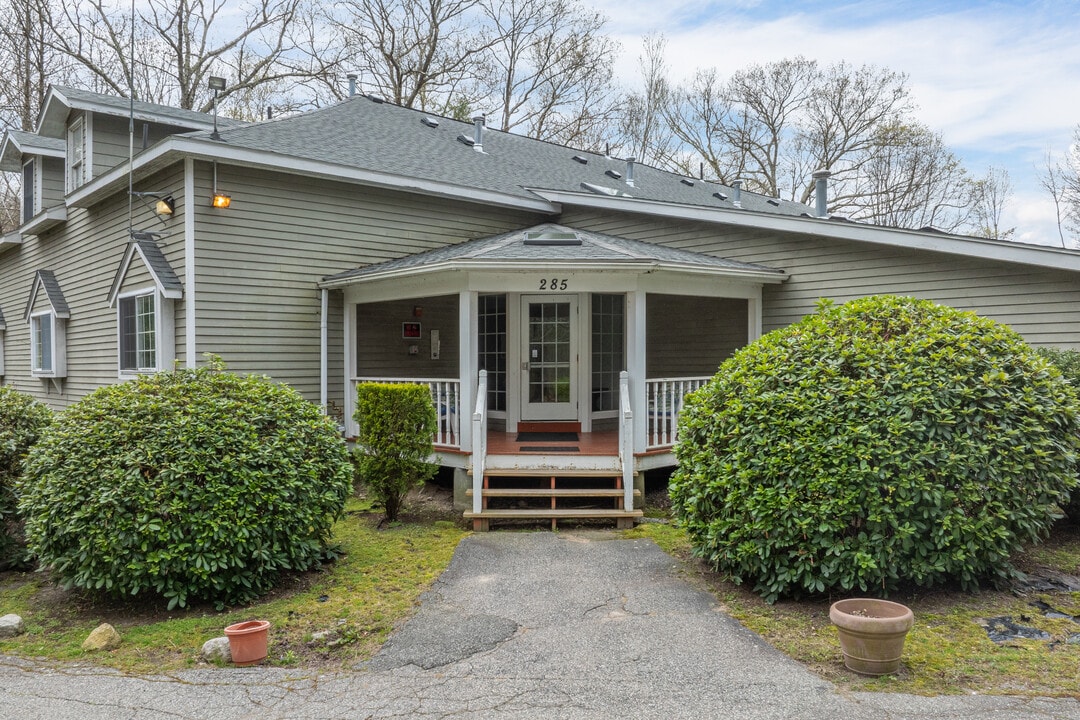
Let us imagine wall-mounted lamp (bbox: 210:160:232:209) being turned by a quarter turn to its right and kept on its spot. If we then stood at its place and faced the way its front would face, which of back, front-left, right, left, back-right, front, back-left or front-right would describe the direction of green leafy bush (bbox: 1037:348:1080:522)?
back-left

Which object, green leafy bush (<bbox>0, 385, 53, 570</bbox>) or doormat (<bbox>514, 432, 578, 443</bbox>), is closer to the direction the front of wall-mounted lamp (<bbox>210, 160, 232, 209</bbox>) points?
the green leafy bush

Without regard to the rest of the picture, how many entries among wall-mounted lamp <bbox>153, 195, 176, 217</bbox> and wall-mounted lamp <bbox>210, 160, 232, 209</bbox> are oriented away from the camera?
0

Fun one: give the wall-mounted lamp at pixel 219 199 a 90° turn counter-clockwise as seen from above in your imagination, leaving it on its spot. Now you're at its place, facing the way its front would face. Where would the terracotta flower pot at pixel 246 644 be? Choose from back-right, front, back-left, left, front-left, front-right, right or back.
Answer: right

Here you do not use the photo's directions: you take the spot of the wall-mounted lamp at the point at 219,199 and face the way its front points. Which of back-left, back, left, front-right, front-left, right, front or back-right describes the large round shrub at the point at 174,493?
front

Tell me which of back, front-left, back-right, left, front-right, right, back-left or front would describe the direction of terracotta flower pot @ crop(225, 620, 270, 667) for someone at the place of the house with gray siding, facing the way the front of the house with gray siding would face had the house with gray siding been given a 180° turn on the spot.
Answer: back

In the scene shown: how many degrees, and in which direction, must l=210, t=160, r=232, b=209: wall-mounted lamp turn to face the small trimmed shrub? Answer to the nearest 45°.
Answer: approximately 45° to its left

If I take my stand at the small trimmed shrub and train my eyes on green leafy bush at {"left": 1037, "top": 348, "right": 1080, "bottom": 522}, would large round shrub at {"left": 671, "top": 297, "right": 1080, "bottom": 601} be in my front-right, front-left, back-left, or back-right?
front-right

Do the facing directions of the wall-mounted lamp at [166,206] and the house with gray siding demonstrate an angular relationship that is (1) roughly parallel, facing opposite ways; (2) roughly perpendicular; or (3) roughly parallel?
roughly parallel

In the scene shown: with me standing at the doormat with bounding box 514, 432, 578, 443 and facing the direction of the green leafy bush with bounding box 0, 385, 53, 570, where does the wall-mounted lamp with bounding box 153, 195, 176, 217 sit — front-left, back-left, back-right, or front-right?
front-right

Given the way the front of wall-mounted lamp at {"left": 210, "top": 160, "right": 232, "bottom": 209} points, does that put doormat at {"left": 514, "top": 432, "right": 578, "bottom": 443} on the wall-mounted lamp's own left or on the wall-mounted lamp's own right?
on the wall-mounted lamp's own left

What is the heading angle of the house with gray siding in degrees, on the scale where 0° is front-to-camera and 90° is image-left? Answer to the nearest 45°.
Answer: approximately 0°

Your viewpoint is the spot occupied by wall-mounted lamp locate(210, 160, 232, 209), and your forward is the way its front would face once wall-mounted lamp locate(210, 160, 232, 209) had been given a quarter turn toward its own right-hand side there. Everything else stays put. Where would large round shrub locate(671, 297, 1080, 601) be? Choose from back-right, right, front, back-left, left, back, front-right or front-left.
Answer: back-left

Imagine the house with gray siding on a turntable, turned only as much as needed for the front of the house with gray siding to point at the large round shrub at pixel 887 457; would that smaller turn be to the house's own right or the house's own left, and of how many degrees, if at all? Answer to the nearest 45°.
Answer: approximately 45° to the house's own left

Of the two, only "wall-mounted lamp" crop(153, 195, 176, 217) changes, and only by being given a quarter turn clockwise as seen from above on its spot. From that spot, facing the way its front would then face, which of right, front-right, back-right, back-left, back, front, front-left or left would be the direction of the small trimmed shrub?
back

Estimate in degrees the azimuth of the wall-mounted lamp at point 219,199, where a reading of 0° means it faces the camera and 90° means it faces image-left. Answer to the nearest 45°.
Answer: approximately 0°

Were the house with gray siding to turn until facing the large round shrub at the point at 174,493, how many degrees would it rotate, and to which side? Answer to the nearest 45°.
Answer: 0° — it already faces it
